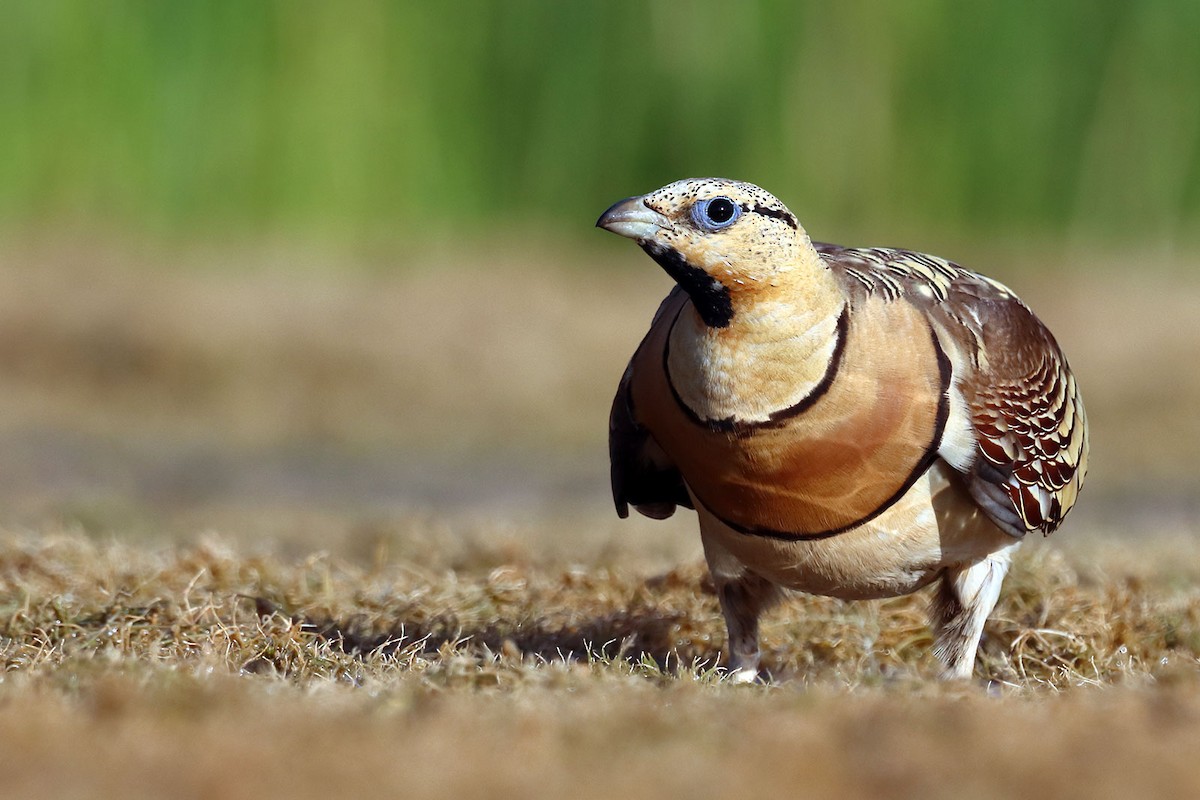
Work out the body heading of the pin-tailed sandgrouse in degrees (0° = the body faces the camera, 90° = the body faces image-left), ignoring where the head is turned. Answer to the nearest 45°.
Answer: approximately 45°
